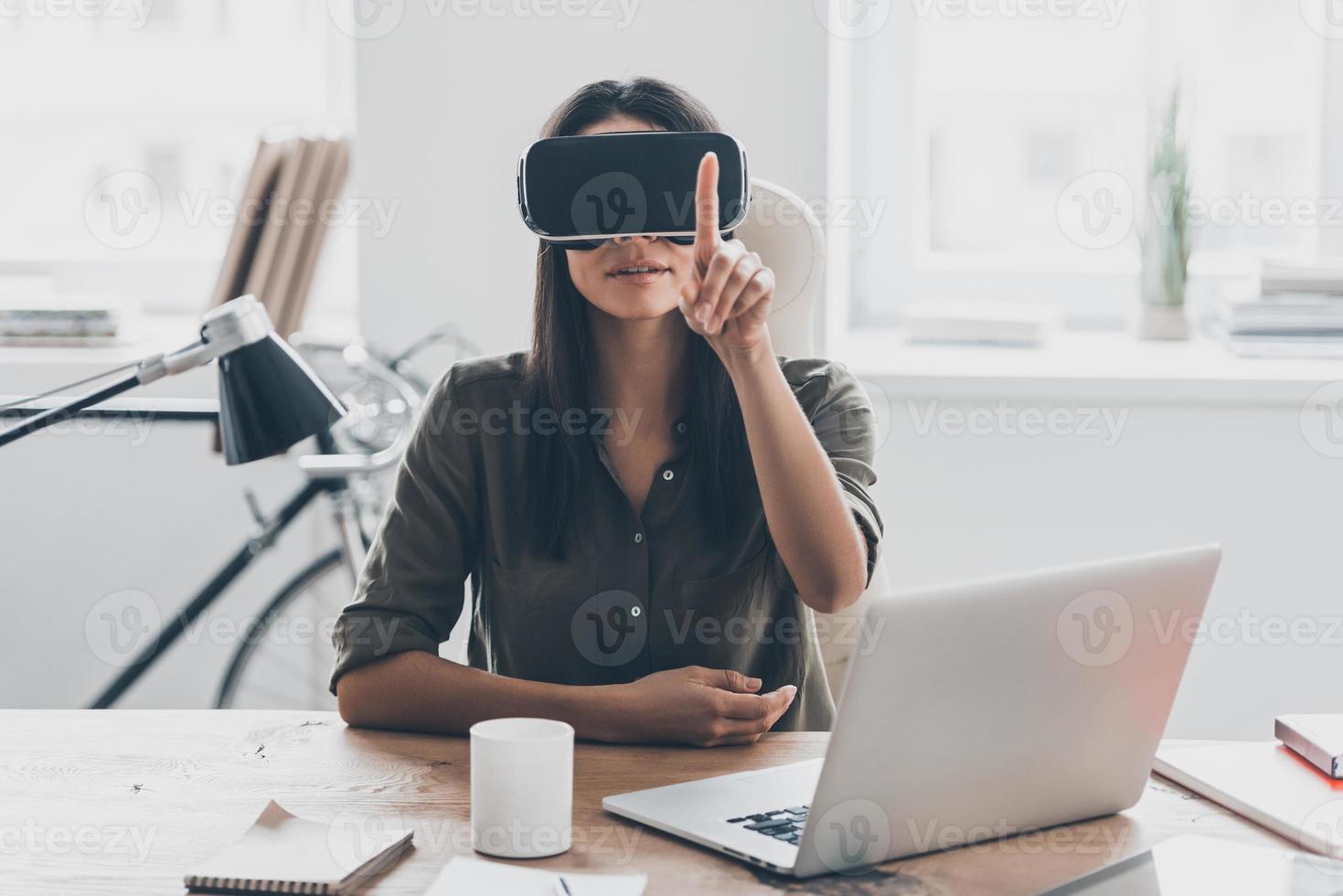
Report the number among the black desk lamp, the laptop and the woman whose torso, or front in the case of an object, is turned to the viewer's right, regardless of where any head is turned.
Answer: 1

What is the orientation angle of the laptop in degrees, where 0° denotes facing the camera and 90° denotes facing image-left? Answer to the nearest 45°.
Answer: approximately 135°

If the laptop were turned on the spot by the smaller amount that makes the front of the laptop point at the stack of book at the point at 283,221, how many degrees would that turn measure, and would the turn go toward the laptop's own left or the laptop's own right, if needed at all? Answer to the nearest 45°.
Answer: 0° — it already faces it

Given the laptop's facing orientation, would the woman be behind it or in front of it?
in front

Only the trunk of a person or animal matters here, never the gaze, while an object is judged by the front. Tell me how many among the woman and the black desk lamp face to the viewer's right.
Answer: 1

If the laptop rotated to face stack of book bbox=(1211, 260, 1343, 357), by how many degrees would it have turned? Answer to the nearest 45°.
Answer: approximately 45° to its right

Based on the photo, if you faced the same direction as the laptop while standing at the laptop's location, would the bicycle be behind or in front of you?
in front

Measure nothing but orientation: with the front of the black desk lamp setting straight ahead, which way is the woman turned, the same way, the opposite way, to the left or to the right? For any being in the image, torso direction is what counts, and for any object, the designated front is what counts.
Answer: to the right

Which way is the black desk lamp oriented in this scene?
to the viewer's right

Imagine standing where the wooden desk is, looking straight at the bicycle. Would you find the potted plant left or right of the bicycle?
right

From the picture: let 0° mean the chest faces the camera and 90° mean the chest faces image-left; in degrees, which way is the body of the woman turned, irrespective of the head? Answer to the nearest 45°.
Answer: approximately 0°
